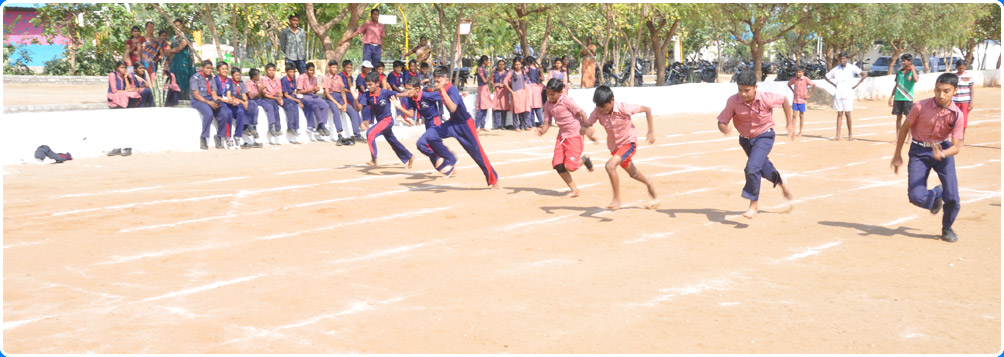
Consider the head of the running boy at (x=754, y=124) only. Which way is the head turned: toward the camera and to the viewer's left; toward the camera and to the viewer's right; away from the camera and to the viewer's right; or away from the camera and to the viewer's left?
toward the camera and to the viewer's left

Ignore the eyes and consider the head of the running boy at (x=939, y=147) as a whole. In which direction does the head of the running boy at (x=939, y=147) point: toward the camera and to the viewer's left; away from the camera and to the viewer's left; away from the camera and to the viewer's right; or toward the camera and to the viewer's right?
toward the camera and to the viewer's left

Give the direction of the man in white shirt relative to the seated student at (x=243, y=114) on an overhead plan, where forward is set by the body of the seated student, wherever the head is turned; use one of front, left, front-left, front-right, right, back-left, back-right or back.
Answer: front-left

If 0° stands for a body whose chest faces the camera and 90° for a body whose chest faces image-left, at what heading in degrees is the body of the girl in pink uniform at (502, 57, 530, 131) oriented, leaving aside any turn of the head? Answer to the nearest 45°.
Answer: approximately 0°

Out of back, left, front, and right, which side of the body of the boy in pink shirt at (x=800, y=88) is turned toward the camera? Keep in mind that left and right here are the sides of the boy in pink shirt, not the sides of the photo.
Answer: front

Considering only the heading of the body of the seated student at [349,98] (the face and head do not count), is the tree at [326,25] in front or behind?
behind

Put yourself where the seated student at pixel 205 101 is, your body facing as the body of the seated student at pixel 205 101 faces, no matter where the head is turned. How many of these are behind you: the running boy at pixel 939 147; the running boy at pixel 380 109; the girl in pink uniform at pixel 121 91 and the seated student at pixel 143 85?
2

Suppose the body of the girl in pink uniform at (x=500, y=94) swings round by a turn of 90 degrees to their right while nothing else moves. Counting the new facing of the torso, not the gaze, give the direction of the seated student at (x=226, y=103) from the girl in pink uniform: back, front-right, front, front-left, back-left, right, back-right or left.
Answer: front-left

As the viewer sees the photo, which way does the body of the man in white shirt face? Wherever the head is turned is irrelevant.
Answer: toward the camera

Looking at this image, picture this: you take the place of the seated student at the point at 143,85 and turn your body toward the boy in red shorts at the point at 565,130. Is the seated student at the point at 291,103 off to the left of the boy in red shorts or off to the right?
left

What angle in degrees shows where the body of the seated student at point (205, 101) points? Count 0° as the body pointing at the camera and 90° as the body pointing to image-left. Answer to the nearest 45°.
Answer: approximately 315°

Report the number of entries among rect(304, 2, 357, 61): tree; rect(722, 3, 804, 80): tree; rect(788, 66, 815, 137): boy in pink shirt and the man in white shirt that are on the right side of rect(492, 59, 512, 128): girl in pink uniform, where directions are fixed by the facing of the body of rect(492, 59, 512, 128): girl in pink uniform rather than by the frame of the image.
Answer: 1

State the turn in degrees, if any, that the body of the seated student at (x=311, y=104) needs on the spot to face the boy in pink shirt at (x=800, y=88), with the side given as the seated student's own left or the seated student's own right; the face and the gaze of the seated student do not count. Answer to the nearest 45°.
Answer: approximately 45° to the seated student's own left

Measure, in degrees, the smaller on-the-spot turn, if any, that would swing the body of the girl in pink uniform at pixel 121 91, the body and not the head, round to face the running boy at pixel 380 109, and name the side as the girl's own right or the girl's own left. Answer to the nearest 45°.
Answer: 0° — they already face them

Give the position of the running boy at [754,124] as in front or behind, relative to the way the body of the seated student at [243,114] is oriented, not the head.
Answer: in front
